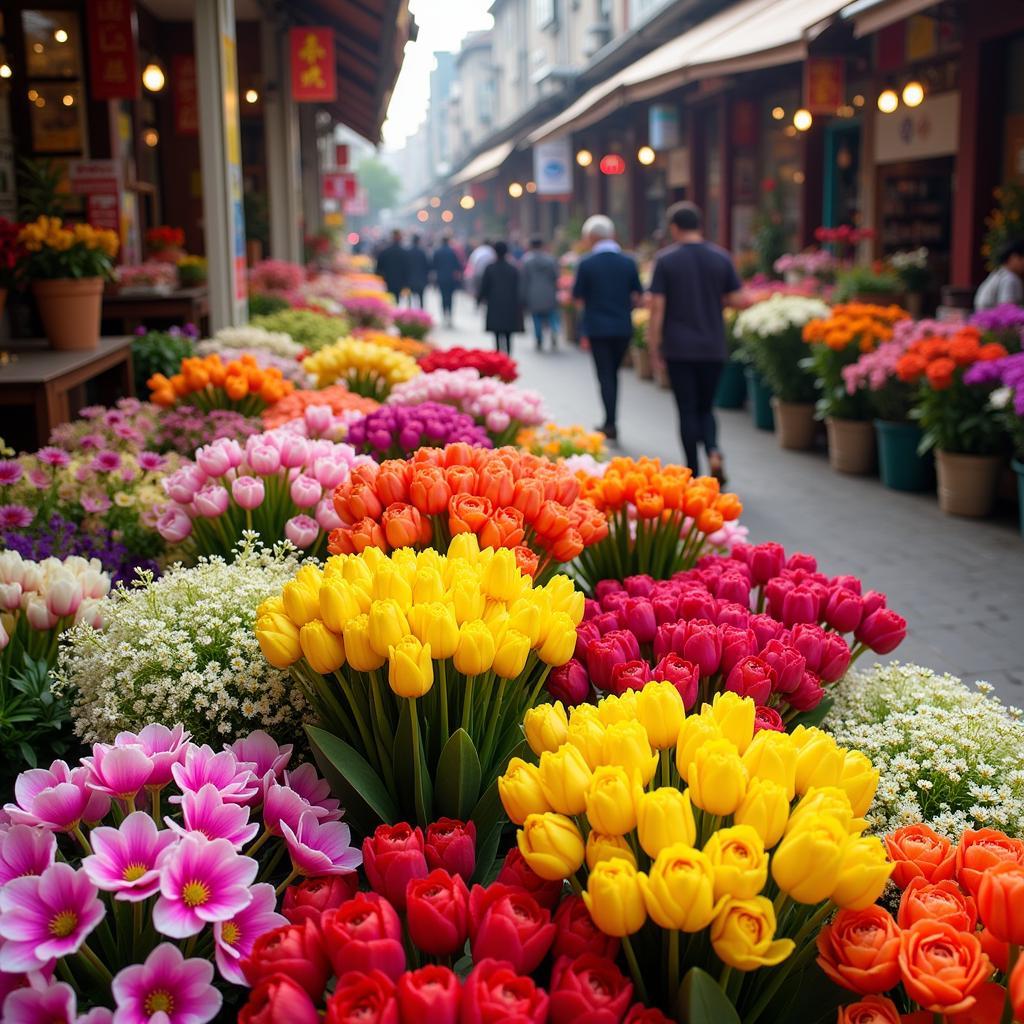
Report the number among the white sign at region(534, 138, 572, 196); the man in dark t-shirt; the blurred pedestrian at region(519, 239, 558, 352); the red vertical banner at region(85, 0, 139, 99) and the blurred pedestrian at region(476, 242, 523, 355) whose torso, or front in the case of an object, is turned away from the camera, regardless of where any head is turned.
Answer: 3

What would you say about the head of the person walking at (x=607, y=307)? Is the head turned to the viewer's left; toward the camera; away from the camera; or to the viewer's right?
away from the camera

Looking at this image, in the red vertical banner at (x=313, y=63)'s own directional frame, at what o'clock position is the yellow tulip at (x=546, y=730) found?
The yellow tulip is roughly at 12 o'clock from the red vertical banner.

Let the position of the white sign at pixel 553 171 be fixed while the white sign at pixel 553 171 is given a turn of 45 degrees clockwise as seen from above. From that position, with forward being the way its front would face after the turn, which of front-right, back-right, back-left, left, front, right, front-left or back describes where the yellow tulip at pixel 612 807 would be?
front-left

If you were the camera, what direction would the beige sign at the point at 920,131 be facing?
facing the viewer and to the left of the viewer

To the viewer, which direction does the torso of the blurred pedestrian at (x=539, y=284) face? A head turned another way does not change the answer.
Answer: away from the camera

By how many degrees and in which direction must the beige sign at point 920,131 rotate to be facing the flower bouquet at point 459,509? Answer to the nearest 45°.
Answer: approximately 45° to its left

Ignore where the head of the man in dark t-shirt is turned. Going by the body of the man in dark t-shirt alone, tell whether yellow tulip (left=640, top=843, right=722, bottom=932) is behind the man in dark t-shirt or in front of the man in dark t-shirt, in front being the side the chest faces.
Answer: behind

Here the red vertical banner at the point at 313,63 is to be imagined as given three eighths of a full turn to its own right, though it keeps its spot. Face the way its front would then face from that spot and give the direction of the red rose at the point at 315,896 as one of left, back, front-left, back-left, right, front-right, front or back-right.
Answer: back-left

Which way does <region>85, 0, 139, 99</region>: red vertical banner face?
toward the camera

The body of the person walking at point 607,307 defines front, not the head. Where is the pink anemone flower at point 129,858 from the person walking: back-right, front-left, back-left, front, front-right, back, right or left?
back

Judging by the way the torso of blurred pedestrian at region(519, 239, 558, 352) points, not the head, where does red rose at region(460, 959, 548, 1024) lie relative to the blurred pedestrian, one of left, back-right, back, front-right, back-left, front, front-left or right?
back

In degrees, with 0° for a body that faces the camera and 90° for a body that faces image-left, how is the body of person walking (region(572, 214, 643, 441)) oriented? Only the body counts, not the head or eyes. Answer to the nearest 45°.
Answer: approximately 180°

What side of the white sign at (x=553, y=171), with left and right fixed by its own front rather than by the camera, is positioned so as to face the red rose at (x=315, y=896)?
front

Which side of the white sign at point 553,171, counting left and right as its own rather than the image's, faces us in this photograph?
front

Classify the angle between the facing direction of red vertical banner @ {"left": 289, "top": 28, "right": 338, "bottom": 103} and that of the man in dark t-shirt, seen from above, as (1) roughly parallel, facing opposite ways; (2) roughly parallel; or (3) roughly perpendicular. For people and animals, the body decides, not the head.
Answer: roughly parallel, facing opposite ways

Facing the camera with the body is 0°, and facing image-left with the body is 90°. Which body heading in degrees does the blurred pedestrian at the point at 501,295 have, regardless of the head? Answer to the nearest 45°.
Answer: approximately 180°

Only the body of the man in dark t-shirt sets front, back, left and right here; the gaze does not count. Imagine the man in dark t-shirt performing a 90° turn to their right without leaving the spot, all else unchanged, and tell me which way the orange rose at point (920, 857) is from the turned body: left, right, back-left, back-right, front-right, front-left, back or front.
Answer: right
